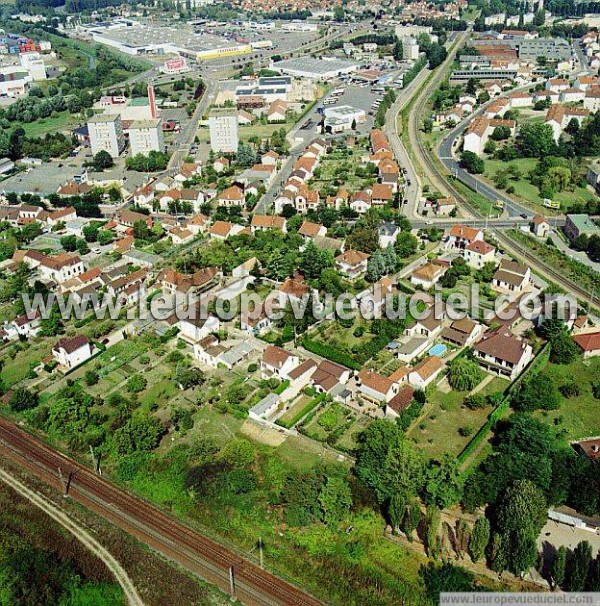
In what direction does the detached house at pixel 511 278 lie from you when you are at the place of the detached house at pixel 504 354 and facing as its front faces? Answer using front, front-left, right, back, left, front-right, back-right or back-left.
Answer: back-right

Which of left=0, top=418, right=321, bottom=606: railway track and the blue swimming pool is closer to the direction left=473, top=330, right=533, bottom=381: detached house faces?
the railway track

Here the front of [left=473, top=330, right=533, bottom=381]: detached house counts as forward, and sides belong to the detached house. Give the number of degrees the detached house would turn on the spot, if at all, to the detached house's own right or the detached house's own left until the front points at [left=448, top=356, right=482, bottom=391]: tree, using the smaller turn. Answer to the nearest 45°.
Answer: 0° — it already faces it

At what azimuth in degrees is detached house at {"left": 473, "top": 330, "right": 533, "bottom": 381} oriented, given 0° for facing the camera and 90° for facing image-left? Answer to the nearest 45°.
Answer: approximately 45°

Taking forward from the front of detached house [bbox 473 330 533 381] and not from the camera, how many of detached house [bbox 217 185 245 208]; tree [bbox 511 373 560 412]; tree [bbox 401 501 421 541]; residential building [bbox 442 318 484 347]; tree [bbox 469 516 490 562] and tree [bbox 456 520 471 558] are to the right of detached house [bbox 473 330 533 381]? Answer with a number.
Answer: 2

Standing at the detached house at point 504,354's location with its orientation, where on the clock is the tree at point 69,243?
The tree is roughly at 2 o'clock from the detached house.

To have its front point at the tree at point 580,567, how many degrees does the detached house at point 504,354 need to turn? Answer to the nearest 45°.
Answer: approximately 45° to its left

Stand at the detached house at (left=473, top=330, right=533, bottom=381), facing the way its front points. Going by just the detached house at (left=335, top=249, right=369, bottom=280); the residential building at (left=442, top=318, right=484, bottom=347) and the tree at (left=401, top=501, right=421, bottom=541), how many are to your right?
2

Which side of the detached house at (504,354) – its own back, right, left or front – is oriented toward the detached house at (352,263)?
right

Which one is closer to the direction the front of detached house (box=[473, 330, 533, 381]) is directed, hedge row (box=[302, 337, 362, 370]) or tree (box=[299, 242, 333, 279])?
the hedge row

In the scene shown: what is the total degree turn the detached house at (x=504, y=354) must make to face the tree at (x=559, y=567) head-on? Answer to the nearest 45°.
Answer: approximately 45° to its left

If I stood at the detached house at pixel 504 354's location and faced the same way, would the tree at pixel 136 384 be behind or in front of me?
in front
